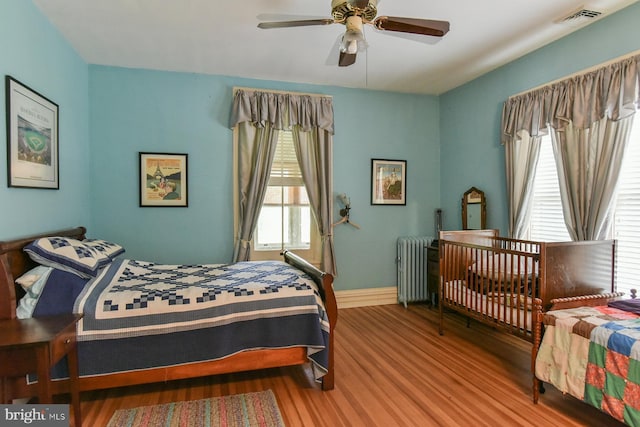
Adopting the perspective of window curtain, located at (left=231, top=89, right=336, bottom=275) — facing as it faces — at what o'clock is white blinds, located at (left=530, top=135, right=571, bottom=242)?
The white blinds is roughly at 10 o'clock from the window curtain.

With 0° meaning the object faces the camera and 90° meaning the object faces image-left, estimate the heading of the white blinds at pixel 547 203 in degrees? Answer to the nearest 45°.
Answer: approximately 45°

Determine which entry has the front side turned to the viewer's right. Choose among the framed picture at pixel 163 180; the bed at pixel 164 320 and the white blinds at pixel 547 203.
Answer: the bed

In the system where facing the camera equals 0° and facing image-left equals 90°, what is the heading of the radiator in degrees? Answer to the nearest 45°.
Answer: approximately 0°

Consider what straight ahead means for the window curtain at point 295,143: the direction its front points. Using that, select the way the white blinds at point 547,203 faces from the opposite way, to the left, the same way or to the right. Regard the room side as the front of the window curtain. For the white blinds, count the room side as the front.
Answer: to the right

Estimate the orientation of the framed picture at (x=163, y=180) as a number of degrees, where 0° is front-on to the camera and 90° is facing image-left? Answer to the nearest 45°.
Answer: approximately 0°

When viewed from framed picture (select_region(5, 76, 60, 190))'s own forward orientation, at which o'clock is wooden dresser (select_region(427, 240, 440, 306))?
The wooden dresser is roughly at 11 o'clock from the framed picture.

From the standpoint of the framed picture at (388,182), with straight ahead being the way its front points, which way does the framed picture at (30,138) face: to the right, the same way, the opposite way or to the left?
to the left

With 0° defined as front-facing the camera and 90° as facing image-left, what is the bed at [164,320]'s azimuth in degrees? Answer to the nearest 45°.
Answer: approximately 270°
